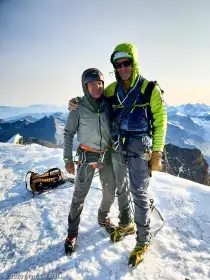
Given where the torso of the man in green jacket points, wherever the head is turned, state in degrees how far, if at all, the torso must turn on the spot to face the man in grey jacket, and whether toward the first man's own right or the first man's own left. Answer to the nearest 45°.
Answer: approximately 45° to the first man's own right

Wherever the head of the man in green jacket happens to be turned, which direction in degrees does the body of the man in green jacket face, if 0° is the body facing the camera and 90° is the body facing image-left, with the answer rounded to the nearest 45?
approximately 45°
